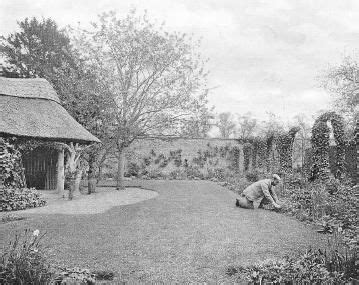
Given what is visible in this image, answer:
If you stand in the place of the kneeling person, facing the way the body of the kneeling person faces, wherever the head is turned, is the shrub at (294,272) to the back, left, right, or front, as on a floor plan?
right

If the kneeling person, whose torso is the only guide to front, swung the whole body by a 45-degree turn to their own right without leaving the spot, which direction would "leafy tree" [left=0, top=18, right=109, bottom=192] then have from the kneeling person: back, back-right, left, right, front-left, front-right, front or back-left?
back

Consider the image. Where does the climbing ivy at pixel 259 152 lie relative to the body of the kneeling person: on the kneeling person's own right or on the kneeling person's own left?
on the kneeling person's own left

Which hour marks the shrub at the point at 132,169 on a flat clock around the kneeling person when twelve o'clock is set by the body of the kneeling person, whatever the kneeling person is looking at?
The shrub is roughly at 8 o'clock from the kneeling person.

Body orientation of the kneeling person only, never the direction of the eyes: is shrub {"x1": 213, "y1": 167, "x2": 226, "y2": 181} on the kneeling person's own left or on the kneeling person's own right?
on the kneeling person's own left

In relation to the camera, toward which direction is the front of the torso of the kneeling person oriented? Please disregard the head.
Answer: to the viewer's right

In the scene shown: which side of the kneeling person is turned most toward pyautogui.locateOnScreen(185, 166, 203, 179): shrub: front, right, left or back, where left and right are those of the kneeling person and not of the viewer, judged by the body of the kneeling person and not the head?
left

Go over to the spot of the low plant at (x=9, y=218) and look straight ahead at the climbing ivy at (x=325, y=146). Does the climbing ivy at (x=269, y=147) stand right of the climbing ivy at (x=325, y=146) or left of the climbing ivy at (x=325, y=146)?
left

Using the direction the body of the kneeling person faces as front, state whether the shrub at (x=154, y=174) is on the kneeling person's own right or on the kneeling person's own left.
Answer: on the kneeling person's own left

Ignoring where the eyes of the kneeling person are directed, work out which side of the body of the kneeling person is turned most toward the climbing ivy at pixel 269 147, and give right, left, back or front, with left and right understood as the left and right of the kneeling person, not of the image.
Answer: left
